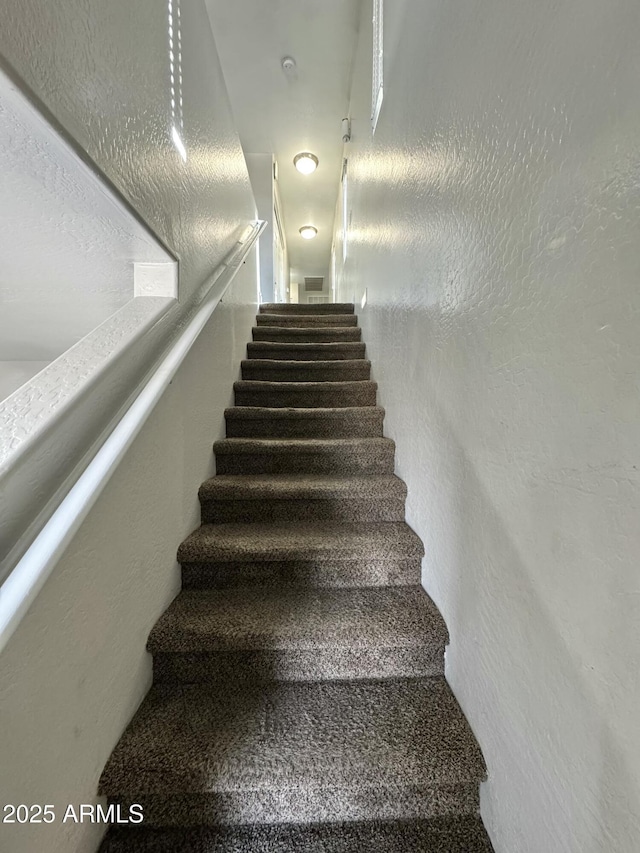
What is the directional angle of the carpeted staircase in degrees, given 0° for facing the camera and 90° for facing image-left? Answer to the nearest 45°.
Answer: approximately 0°

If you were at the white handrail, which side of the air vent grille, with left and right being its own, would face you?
front

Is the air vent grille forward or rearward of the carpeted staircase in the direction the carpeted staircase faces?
rearward

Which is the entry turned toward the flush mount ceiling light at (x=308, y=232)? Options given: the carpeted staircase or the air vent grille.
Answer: the air vent grille

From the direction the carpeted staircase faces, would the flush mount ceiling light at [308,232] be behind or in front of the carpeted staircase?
behind

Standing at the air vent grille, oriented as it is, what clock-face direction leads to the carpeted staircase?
The carpeted staircase is roughly at 12 o'clock from the air vent grille.

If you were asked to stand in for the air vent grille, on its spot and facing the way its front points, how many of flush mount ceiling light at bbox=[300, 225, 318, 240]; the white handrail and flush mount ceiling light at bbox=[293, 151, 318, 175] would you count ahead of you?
3

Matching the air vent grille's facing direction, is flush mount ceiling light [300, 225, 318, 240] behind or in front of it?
in front

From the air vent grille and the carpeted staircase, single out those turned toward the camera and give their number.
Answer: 2

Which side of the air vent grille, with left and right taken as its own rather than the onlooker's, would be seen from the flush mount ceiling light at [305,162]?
front
